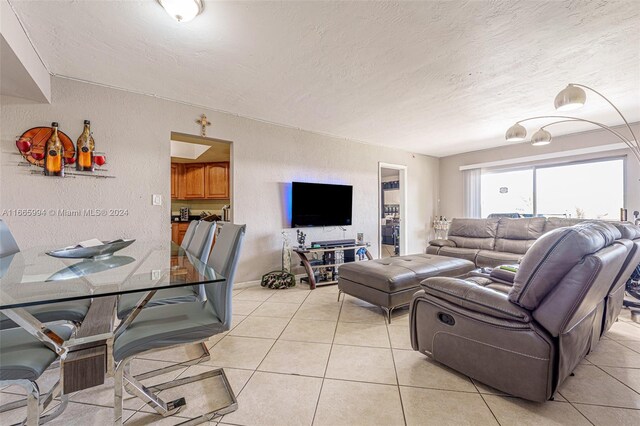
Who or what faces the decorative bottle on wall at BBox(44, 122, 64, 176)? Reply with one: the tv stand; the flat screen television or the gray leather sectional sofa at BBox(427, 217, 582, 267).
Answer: the gray leather sectional sofa

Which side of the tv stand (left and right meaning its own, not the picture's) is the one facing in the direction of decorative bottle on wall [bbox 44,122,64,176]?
right

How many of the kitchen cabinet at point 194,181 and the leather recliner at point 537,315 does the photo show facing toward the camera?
1

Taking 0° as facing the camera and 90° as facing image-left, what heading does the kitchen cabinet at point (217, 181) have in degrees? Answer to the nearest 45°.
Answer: approximately 0°

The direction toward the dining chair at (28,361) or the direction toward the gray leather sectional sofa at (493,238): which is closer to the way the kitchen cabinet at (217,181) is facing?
the dining chair

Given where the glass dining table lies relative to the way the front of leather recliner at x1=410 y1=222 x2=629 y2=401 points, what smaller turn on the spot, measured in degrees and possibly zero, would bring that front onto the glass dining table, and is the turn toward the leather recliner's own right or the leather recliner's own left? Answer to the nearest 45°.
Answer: approximately 90° to the leather recliner's own left

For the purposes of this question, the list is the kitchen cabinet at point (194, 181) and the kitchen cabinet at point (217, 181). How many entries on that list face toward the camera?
2

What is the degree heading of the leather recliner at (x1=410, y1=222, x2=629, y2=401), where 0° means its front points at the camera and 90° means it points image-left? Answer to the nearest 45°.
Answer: approximately 135°

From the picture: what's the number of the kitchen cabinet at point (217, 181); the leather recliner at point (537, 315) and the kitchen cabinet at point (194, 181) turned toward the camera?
2

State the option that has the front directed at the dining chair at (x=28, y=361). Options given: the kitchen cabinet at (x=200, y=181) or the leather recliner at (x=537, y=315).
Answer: the kitchen cabinet

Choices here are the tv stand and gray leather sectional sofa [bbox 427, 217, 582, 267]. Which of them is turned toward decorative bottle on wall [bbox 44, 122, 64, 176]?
the gray leather sectional sofa

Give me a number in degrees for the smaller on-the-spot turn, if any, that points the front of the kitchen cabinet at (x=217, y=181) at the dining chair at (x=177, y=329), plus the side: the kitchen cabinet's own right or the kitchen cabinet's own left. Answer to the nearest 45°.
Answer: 0° — it already faces it

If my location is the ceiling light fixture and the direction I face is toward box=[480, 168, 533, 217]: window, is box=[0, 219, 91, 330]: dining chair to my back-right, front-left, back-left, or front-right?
back-left
